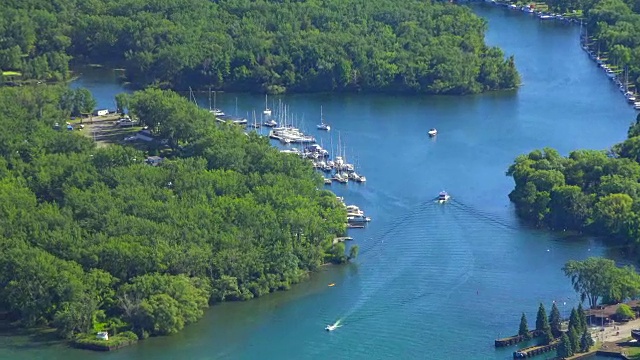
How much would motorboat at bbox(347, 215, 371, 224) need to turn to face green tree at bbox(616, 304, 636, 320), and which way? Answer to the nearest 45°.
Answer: approximately 45° to its right

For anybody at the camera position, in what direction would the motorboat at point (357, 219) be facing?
facing to the right of the viewer

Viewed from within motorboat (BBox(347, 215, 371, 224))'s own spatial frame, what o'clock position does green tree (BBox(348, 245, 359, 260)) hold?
The green tree is roughly at 3 o'clock from the motorboat.

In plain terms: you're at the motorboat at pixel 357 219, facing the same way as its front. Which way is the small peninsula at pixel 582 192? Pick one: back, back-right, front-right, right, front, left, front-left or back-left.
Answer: front

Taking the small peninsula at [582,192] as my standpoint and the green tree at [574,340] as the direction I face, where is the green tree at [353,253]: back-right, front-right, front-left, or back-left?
front-right

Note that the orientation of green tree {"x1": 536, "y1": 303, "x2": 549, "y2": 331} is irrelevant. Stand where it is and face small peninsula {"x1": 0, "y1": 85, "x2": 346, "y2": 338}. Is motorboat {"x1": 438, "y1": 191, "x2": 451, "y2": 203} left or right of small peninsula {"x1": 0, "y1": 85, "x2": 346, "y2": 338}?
right

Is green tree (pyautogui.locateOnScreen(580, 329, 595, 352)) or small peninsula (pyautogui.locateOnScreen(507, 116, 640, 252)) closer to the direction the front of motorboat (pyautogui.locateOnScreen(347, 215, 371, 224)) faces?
the small peninsula
